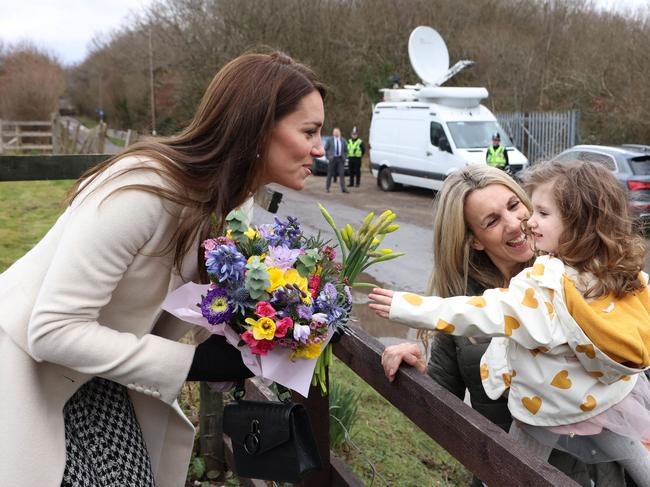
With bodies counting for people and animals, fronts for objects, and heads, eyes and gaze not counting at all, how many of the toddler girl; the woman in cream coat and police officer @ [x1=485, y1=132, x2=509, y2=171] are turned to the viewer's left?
1

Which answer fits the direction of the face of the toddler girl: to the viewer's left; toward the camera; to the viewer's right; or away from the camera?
to the viewer's left

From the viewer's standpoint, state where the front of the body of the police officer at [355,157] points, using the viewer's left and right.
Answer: facing the viewer

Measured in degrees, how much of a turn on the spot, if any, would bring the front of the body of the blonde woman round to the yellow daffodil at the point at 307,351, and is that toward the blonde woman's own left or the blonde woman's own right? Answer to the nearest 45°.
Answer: approximately 45° to the blonde woman's own right

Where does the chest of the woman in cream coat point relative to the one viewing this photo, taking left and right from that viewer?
facing to the right of the viewer

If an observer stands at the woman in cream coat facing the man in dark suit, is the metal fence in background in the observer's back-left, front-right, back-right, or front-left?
front-right

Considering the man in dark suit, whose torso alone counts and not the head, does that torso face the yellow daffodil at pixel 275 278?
yes

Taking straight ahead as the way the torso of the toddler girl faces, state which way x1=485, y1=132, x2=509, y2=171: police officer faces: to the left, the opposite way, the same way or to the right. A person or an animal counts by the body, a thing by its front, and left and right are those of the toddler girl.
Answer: to the left

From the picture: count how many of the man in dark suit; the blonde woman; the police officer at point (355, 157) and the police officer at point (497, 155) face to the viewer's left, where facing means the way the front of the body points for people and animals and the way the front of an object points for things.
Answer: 0

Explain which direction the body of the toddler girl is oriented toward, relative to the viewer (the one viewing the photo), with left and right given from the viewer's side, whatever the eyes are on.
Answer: facing to the left of the viewer

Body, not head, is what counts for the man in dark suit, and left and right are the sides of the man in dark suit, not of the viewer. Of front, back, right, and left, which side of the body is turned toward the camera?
front

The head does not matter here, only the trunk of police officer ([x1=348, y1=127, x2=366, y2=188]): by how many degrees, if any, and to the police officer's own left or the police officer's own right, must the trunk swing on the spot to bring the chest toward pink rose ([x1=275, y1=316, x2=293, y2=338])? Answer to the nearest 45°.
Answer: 0° — they already face it
